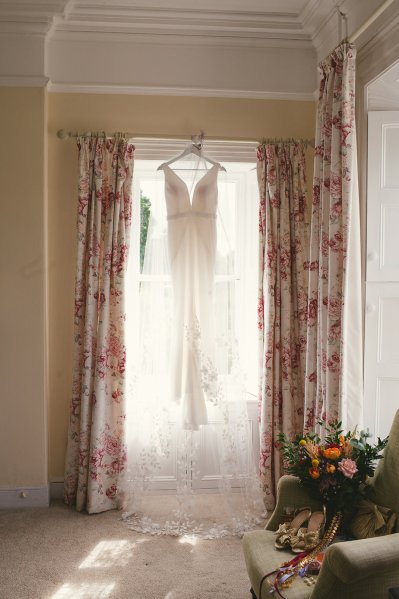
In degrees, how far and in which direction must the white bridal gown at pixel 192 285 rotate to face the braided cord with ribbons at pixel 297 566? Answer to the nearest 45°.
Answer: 0° — it already faces it

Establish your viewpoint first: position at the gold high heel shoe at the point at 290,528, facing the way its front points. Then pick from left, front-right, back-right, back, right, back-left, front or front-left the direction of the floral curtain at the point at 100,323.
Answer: right

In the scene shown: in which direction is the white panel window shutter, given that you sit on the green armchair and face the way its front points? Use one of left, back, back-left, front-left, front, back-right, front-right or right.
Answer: back-right

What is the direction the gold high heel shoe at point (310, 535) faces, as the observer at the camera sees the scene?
facing the viewer and to the left of the viewer

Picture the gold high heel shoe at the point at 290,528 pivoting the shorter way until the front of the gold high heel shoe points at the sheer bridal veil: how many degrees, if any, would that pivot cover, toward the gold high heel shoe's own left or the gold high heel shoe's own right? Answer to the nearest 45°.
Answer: approximately 90° to the gold high heel shoe's own right

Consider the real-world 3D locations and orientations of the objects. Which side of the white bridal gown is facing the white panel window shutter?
left

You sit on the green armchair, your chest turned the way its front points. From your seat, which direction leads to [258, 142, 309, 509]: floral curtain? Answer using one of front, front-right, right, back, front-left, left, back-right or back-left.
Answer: back-right

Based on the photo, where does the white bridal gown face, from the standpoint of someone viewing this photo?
facing the viewer

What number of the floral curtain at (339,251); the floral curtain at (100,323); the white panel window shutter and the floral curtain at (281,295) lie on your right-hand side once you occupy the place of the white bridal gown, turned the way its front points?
1

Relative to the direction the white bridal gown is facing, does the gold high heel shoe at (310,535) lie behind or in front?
in front

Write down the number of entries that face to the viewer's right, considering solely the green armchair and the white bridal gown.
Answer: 0

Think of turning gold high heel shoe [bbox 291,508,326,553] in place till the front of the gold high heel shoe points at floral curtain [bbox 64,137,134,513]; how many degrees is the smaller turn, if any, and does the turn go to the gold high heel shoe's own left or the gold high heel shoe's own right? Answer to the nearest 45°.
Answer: approximately 90° to the gold high heel shoe's own right

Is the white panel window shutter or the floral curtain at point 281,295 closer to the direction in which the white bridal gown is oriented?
the white panel window shutter

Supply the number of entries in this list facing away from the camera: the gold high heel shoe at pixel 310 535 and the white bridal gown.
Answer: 0
